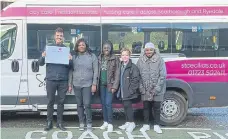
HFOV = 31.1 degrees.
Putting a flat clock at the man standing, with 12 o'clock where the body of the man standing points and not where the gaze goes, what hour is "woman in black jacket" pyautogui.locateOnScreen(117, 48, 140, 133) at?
The woman in black jacket is roughly at 9 o'clock from the man standing.

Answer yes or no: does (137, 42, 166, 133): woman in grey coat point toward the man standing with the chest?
no

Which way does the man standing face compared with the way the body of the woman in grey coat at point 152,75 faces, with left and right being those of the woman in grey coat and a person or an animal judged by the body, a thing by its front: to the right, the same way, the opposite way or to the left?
the same way

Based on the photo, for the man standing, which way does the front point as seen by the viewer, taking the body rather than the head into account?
toward the camera

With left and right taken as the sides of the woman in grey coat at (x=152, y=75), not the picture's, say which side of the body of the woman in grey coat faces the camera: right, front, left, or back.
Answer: front

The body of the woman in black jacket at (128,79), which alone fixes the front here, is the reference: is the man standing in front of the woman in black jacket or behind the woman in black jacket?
in front

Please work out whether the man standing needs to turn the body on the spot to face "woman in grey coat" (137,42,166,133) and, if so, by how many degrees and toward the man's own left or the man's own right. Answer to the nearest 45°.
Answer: approximately 90° to the man's own left

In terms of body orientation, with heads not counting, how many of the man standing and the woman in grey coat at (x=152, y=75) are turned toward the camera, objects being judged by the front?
2

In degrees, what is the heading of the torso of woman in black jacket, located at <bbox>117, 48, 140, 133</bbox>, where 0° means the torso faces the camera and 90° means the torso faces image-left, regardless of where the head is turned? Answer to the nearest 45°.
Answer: approximately 45°
